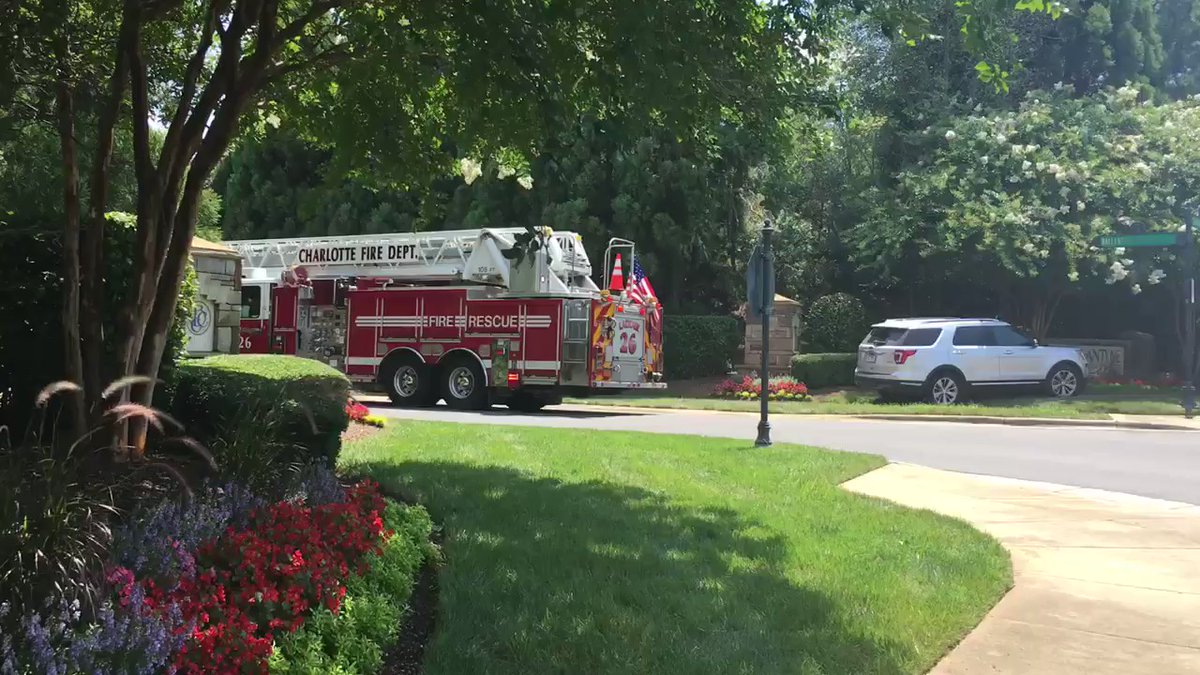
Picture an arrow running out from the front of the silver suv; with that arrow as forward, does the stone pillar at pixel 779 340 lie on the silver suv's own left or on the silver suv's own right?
on the silver suv's own left

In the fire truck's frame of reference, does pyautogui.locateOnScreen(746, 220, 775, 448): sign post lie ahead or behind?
behind

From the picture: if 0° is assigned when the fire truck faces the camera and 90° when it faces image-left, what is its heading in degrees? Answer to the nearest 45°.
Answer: approximately 135°

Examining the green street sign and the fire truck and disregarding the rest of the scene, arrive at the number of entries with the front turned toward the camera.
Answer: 1

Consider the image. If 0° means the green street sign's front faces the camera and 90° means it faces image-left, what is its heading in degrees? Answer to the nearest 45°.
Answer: approximately 0°

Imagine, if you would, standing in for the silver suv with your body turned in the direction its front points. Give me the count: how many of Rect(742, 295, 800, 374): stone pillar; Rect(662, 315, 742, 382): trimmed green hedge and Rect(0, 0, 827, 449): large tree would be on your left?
2

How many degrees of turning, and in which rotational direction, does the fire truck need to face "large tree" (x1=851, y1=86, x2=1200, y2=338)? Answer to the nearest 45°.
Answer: approximately 135° to its right

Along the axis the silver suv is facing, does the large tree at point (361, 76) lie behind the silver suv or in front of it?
behind

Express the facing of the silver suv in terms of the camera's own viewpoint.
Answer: facing away from the viewer and to the right of the viewer

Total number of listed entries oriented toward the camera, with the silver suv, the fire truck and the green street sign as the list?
1

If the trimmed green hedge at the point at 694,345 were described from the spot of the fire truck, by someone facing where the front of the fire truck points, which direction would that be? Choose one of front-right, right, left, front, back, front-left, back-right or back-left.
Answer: right

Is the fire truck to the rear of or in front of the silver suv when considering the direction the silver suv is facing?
to the rear

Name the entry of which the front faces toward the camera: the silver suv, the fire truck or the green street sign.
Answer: the green street sign

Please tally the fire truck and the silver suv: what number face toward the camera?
0

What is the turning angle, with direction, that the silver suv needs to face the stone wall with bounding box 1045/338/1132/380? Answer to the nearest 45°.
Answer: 0° — it already faces it
